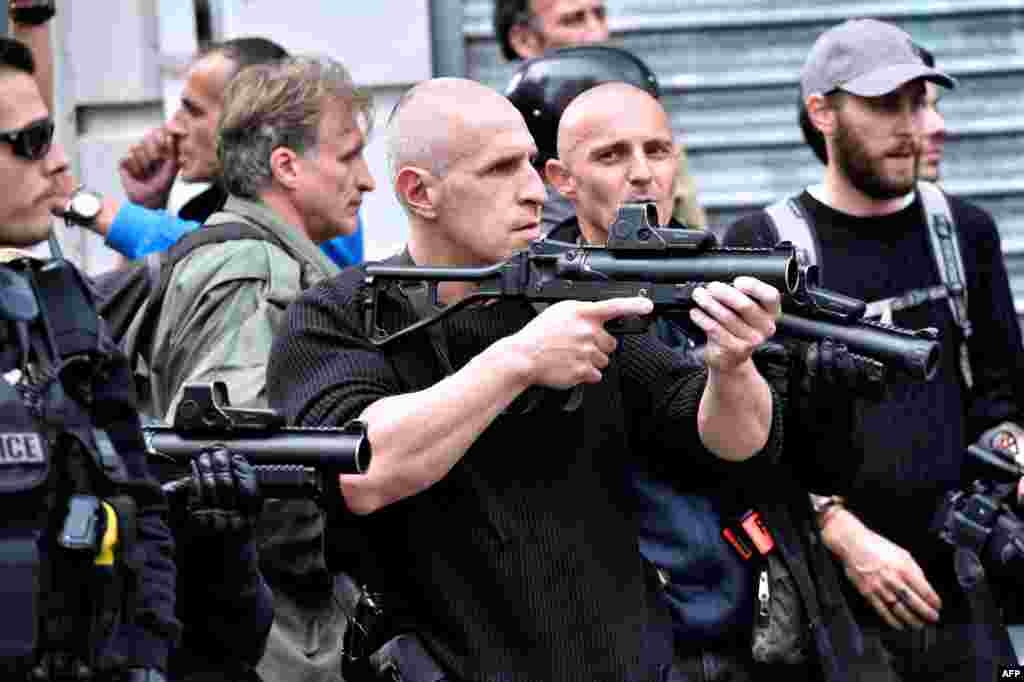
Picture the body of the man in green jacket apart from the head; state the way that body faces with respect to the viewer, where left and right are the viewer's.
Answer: facing to the right of the viewer

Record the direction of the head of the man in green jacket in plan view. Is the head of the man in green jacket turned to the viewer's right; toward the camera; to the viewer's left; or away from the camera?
to the viewer's right

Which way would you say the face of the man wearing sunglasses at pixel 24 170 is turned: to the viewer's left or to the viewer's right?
to the viewer's right

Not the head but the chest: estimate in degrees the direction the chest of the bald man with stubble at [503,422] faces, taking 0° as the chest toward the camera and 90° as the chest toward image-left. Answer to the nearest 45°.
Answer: approximately 315°

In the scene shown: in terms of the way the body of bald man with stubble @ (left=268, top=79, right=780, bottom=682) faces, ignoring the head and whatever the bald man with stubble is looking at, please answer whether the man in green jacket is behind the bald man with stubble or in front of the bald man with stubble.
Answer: behind

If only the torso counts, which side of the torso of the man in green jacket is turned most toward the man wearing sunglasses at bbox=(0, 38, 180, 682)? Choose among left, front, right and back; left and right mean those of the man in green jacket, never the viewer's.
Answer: right

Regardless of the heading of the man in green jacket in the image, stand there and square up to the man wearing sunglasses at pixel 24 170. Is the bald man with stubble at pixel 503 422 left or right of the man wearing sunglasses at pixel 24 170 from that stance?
left

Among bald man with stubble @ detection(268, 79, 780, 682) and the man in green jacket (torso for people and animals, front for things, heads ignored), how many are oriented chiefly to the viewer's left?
0

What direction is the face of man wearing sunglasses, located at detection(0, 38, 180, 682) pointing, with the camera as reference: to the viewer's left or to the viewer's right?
to the viewer's right
